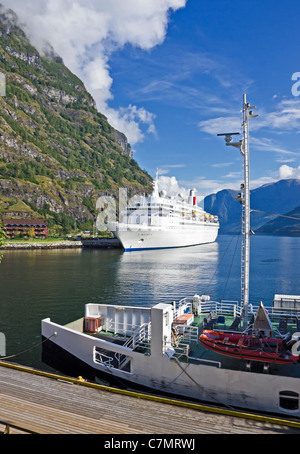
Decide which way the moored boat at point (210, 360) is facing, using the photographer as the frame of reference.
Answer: facing away from the viewer and to the left of the viewer

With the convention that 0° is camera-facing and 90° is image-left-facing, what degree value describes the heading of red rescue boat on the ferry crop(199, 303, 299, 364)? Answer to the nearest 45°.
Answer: approximately 90°
